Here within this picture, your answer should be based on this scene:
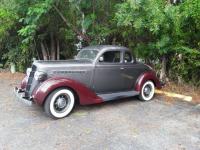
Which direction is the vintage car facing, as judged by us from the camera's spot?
facing the viewer and to the left of the viewer
